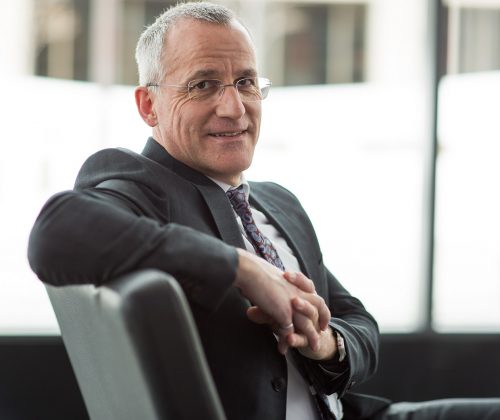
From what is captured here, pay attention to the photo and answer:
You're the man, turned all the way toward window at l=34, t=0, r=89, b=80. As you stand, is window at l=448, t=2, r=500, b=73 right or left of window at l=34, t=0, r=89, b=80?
right

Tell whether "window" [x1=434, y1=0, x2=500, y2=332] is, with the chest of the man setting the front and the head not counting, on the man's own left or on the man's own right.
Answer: on the man's own left

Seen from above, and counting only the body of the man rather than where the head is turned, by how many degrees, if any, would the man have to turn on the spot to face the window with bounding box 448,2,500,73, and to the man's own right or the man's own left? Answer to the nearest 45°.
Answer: approximately 90° to the man's own left

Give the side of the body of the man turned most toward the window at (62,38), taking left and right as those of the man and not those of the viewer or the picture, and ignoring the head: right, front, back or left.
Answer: back

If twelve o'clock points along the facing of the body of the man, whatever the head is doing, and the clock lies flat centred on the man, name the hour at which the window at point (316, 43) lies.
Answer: The window is roughly at 8 o'clock from the man.

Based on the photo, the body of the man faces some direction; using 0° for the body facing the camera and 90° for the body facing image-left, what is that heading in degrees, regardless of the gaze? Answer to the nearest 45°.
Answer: approximately 315°
